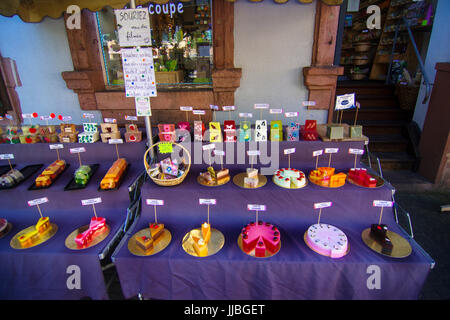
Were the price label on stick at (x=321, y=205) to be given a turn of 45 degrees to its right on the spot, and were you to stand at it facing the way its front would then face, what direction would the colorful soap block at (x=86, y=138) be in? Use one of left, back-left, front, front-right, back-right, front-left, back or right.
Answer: front-right

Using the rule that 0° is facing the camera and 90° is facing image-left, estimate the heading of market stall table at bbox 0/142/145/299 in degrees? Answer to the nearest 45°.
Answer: approximately 0°

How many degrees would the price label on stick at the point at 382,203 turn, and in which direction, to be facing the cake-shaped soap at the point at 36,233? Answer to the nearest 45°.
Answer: approximately 45° to its right

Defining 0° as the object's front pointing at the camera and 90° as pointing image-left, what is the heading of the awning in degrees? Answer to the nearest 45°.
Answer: approximately 0°

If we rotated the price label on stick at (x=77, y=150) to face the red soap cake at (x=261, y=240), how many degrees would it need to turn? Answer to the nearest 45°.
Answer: approximately 45° to its left

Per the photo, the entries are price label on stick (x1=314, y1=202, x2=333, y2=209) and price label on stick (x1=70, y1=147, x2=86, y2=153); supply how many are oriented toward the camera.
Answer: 2
